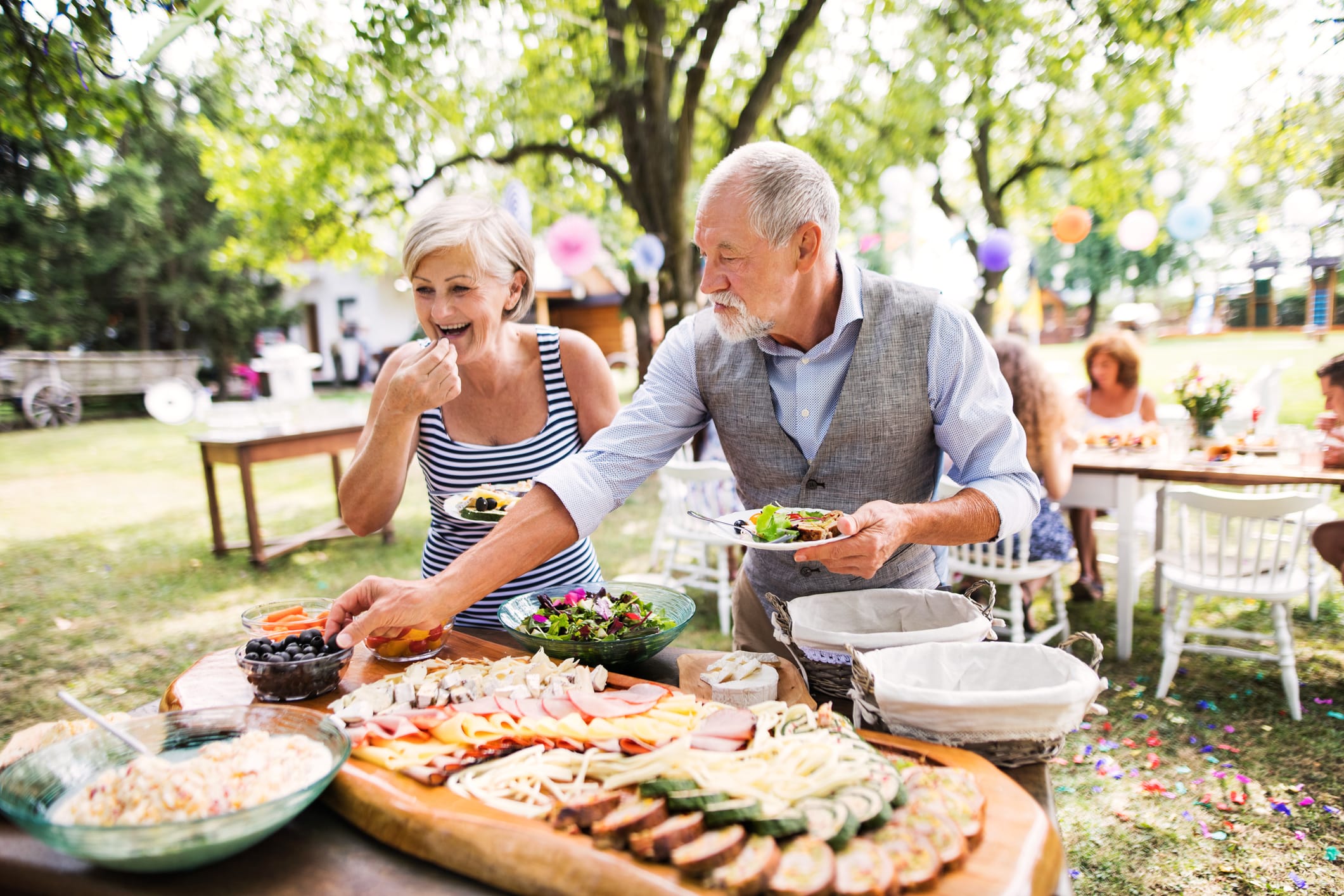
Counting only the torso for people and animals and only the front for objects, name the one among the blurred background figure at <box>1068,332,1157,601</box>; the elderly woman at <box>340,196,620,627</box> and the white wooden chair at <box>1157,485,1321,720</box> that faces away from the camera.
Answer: the white wooden chair

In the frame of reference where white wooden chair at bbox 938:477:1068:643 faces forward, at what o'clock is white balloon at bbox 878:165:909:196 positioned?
The white balloon is roughly at 10 o'clock from the white wooden chair.

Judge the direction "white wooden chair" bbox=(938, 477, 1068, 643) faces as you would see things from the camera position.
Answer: facing away from the viewer and to the right of the viewer

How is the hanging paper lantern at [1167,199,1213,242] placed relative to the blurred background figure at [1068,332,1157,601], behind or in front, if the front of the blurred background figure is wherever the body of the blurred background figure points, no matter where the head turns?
behind

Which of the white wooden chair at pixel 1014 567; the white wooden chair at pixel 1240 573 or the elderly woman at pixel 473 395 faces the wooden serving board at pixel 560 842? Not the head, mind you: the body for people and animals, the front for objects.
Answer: the elderly woman

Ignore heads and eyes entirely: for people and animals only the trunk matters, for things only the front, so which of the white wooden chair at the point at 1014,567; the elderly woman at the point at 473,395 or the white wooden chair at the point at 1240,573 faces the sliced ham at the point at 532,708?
the elderly woman

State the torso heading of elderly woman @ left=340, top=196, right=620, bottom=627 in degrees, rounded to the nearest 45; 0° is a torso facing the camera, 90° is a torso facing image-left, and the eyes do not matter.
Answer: approximately 0°

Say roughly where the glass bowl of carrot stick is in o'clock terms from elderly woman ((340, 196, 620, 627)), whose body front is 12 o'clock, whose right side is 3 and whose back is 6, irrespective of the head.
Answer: The glass bowl of carrot stick is roughly at 2 o'clock from the elderly woman.

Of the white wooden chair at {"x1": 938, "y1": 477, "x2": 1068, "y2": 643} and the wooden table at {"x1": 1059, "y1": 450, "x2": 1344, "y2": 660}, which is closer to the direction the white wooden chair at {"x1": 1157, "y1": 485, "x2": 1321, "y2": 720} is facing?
the wooden table

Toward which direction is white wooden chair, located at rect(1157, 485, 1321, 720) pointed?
away from the camera
